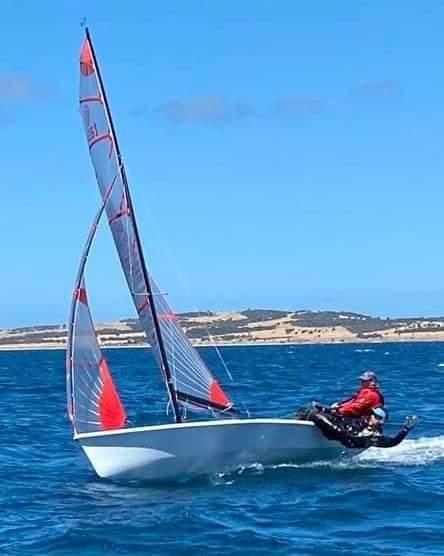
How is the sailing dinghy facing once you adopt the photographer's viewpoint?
facing the viewer and to the left of the viewer

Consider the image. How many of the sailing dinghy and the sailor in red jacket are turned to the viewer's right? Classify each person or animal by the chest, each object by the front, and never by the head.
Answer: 0

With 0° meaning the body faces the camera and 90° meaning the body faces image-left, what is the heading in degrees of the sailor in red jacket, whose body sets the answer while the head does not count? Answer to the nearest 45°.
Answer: approximately 90°
